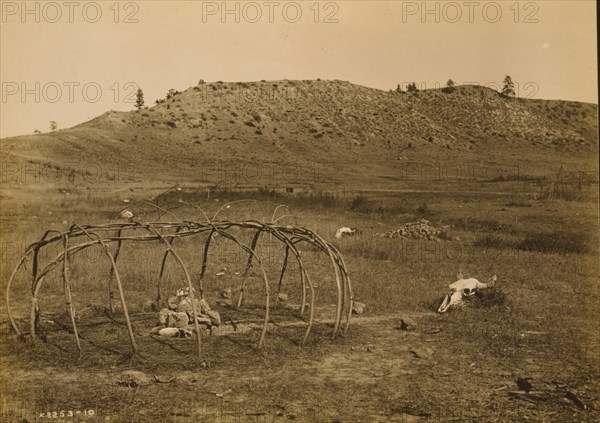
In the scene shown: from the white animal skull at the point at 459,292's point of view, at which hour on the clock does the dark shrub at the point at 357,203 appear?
The dark shrub is roughly at 4 o'clock from the white animal skull.

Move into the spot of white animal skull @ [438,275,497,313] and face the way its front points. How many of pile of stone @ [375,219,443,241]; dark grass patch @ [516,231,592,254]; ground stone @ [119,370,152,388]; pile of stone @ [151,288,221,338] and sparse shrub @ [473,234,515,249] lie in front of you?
2

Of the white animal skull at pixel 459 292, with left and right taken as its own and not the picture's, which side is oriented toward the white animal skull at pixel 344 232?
right

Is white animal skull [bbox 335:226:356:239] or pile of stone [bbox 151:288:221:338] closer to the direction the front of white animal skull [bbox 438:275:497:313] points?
the pile of stone

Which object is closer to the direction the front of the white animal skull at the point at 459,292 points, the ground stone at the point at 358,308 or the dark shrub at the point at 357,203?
the ground stone

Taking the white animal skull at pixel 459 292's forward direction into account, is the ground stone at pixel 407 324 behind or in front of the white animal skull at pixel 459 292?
in front

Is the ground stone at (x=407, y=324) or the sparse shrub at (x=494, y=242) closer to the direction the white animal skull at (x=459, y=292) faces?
the ground stone

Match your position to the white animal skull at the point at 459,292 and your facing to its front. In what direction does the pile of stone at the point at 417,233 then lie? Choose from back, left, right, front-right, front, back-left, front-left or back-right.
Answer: back-right

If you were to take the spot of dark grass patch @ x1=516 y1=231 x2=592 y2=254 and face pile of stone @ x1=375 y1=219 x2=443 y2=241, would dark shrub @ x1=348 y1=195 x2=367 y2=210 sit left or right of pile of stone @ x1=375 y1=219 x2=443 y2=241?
right

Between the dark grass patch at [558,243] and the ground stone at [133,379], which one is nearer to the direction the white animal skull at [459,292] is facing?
the ground stone

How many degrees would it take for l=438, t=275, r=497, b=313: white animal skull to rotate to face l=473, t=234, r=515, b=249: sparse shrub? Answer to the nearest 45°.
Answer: approximately 135° to its right

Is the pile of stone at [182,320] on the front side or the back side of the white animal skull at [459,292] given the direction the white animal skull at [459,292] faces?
on the front side

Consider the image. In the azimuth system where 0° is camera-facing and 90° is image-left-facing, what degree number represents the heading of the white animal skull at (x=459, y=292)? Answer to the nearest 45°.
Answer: approximately 45°

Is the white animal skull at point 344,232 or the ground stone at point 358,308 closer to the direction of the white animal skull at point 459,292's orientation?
the ground stone
